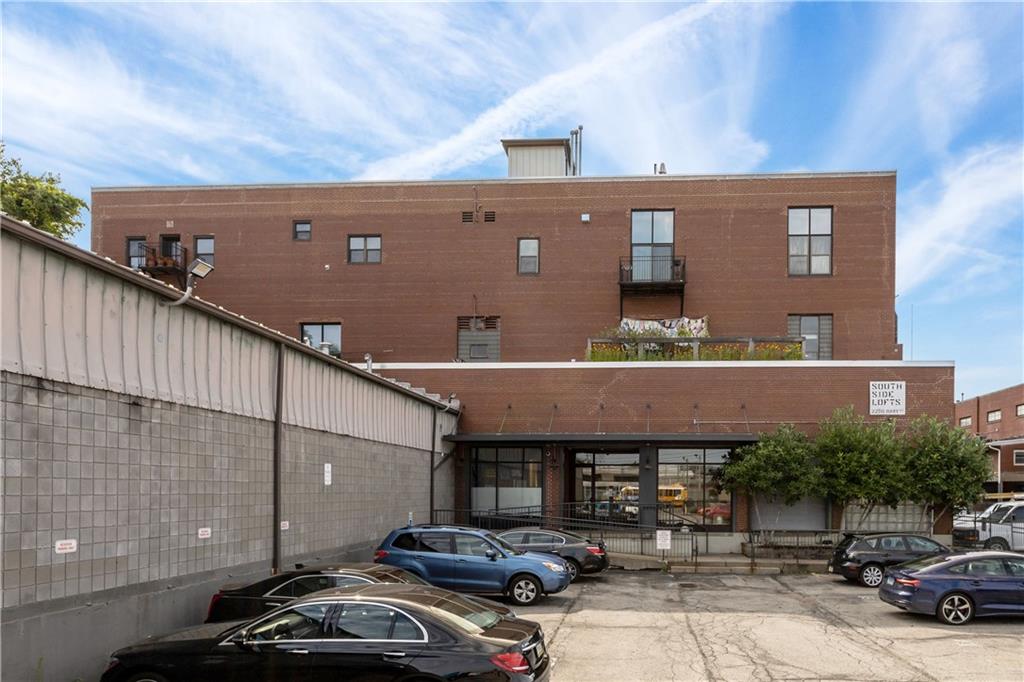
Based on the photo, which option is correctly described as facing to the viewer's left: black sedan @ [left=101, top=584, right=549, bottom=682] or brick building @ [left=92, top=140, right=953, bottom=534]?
the black sedan

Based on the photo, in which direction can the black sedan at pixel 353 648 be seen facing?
to the viewer's left

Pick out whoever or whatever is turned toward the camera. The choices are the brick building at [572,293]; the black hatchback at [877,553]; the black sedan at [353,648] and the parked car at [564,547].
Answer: the brick building

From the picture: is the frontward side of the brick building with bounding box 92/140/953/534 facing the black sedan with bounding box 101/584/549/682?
yes

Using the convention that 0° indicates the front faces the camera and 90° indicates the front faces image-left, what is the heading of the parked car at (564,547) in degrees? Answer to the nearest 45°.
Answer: approximately 135°

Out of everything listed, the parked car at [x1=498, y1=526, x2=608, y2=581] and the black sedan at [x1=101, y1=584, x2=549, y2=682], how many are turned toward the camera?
0

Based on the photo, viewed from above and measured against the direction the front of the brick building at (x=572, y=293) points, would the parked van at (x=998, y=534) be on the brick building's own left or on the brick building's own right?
on the brick building's own left

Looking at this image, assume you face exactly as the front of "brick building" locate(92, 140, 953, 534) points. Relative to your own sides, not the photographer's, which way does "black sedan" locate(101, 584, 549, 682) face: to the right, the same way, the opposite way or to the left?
to the right
